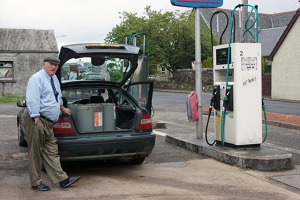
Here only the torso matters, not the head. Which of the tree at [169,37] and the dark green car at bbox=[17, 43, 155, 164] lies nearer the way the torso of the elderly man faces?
the dark green car

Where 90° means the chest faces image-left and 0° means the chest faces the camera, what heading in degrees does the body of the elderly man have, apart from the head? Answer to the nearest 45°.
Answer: approximately 315°

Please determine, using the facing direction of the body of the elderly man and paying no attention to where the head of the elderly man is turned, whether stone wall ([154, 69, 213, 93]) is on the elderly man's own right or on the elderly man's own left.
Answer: on the elderly man's own left

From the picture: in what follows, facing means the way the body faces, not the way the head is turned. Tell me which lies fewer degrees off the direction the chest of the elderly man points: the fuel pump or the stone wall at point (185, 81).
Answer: the fuel pump

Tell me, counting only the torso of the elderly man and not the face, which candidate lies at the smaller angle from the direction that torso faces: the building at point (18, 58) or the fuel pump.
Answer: the fuel pump

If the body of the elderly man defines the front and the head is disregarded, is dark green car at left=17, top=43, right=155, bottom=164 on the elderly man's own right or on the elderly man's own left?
on the elderly man's own left

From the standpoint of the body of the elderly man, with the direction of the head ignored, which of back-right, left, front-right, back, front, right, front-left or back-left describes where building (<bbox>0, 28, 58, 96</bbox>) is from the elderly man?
back-left

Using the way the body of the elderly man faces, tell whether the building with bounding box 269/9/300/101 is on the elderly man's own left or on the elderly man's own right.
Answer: on the elderly man's own left

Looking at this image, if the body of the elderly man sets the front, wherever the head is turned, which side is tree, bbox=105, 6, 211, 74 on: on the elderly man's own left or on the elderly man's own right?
on the elderly man's own left

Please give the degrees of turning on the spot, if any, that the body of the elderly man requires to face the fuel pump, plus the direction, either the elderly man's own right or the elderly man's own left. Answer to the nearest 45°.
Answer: approximately 45° to the elderly man's own left
